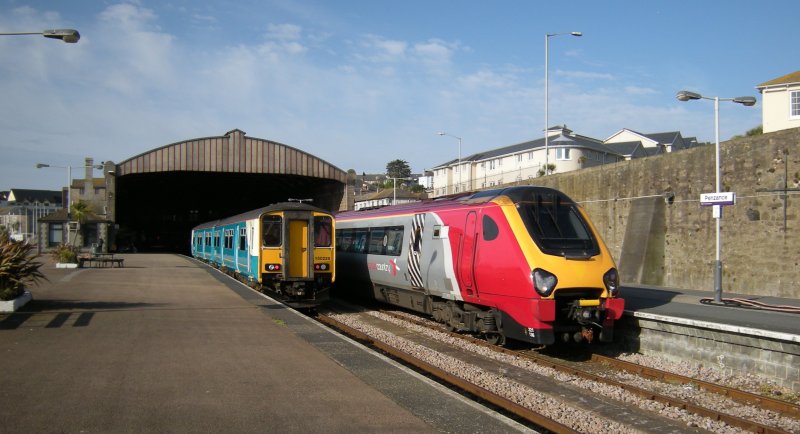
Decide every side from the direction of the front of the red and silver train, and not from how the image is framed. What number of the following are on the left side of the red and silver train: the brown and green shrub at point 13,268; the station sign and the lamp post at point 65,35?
1

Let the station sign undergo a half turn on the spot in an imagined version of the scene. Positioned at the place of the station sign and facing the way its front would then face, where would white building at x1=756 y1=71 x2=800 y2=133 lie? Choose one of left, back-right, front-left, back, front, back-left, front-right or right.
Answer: front

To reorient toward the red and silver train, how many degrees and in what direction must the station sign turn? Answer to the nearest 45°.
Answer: approximately 45° to its right

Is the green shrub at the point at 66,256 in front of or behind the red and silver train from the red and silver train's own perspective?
behind

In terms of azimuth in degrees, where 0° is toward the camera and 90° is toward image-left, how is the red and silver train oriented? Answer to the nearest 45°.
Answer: approximately 315°

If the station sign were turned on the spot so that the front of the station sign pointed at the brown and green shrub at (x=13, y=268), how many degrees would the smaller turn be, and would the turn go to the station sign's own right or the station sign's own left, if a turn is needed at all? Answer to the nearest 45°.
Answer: approximately 45° to the station sign's own right

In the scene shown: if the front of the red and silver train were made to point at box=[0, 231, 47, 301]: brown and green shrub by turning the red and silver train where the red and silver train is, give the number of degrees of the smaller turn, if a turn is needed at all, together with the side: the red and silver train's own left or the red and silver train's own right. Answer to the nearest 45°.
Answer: approximately 135° to the red and silver train's own right

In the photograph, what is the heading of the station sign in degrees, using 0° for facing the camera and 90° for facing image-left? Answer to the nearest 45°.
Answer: approximately 0°

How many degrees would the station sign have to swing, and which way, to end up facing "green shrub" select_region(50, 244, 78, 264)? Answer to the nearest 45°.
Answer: approximately 90° to its right

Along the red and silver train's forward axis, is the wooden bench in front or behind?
behind
